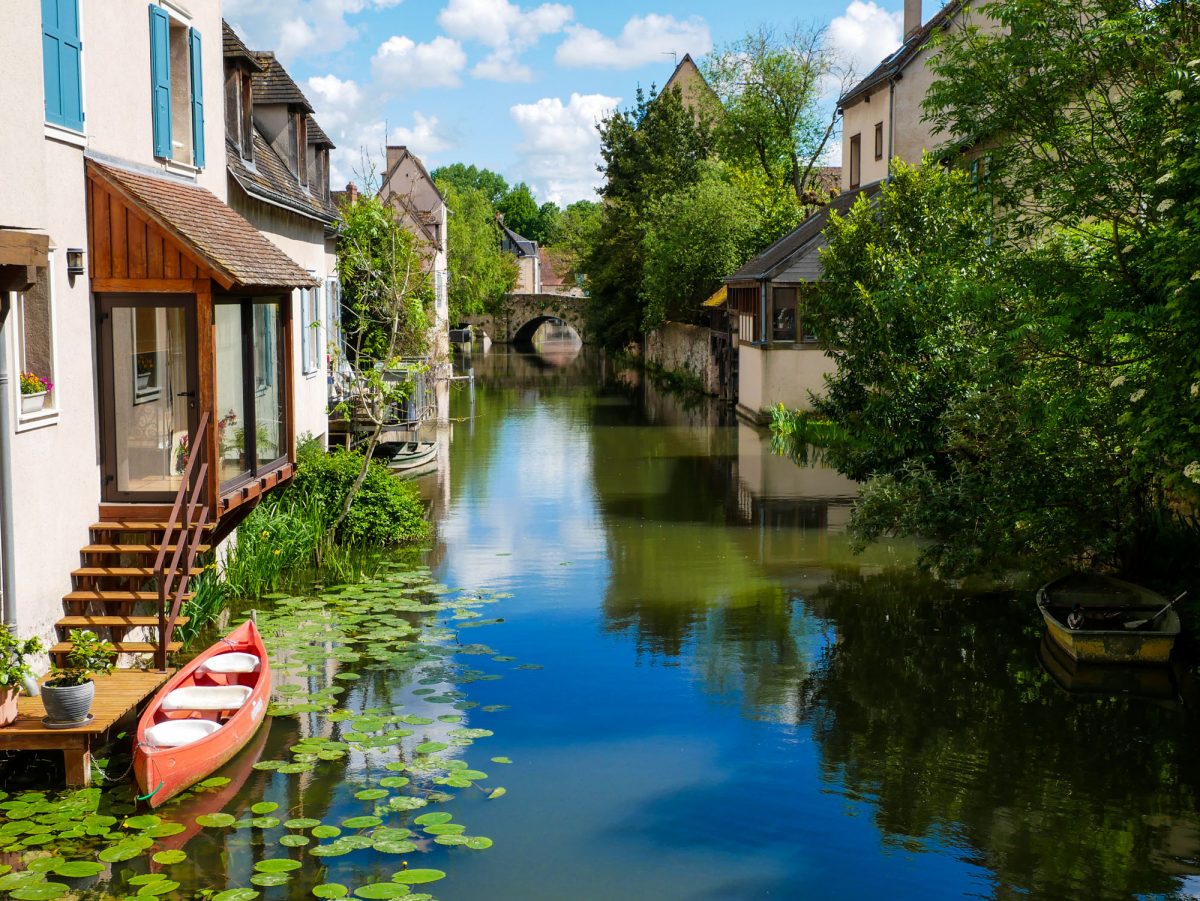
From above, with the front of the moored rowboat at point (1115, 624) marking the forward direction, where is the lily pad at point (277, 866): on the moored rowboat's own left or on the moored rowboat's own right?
on the moored rowboat's own left

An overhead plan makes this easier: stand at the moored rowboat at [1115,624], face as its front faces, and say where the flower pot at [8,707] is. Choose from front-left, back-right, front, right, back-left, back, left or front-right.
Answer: left

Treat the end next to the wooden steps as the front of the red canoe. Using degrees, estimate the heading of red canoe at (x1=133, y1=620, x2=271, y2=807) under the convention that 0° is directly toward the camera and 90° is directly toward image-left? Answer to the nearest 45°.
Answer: approximately 225°

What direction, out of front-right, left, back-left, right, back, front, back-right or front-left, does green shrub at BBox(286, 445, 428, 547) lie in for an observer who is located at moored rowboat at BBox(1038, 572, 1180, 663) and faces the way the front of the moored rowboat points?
front-left

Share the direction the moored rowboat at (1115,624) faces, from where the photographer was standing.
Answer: facing away from the viewer and to the left of the viewer

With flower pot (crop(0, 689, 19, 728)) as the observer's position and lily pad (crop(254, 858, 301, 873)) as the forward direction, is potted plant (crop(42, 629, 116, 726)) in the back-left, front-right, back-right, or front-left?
front-left

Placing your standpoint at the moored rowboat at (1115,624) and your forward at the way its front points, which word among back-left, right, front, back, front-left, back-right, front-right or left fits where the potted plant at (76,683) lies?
left

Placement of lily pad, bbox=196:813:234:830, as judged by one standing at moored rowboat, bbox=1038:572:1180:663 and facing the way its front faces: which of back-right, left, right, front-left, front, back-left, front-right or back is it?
left

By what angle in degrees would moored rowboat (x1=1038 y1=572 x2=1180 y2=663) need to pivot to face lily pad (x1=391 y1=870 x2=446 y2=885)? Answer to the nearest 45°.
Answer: approximately 90° to its left
